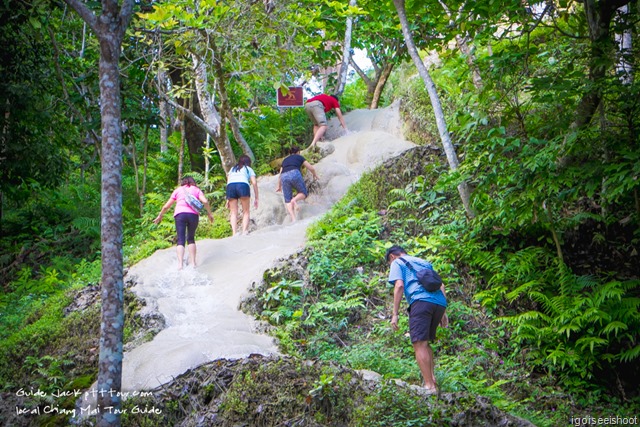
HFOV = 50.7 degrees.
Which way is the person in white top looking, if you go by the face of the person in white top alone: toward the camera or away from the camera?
away from the camera

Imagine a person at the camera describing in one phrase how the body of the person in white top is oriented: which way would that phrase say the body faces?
away from the camera

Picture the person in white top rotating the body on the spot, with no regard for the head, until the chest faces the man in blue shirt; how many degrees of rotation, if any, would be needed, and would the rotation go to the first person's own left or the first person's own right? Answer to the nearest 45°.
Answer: approximately 180°

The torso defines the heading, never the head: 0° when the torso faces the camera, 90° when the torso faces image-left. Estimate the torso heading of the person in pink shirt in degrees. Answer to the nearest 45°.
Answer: approximately 180°

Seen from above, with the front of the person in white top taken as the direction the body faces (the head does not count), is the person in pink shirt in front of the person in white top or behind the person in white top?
behind

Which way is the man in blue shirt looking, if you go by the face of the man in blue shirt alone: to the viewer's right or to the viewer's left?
to the viewer's left

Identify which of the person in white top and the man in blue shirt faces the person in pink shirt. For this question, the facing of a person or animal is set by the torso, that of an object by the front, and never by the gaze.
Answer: the man in blue shirt

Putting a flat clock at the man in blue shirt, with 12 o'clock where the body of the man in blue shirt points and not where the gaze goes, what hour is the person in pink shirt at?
The person in pink shirt is roughly at 12 o'clock from the man in blue shirt.

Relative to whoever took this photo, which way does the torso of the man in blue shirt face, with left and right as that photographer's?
facing away from the viewer and to the left of the viewer
